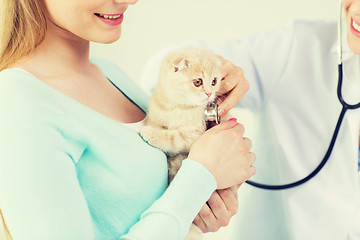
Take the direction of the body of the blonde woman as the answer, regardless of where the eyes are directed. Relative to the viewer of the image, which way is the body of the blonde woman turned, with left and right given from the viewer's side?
facing the viewer and to the right of the viewer

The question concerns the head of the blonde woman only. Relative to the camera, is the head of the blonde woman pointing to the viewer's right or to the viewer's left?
to the viewer's right

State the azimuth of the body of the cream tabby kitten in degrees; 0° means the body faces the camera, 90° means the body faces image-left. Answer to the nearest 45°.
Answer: approximately 315°
